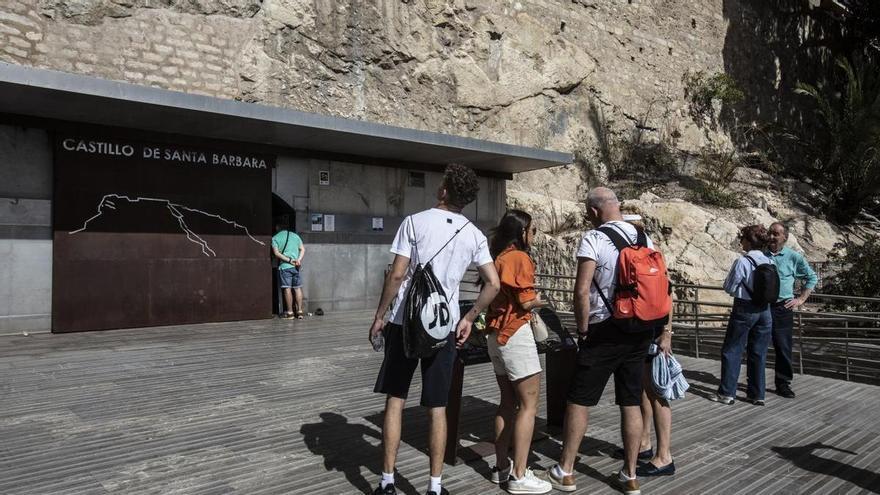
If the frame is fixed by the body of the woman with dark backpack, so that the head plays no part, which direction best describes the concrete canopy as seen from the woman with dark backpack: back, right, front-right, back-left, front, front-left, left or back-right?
front-left

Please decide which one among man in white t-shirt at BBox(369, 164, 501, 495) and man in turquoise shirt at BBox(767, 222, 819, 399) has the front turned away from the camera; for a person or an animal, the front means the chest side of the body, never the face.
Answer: the man in white t-shirt

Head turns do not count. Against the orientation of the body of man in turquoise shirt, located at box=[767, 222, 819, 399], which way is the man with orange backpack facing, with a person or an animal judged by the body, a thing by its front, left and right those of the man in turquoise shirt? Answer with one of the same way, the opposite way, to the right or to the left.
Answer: to the right

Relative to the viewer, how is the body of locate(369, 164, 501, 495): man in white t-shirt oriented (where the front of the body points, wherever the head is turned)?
away from the camera

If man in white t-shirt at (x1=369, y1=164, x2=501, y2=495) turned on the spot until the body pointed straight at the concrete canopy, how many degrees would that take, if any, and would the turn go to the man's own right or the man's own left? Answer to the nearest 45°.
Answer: approximately 45° to the man's own left

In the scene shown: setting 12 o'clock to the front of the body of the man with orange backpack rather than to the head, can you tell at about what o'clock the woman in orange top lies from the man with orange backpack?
The woman in orange top is roughly at 10 o'clock from the man with orange backpack.

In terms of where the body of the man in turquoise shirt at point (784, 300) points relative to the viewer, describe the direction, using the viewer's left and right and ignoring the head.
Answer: facing the viewer and to the left of the viewer

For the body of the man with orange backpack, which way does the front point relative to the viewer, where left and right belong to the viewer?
facing away from the viewer and to the left of the viewer

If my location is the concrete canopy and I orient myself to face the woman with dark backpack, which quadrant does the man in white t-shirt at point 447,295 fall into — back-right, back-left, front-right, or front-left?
front-right

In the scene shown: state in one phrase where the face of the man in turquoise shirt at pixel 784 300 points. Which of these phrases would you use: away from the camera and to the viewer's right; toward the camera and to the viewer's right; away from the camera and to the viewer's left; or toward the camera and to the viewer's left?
toward the camera and to the viewer's left
